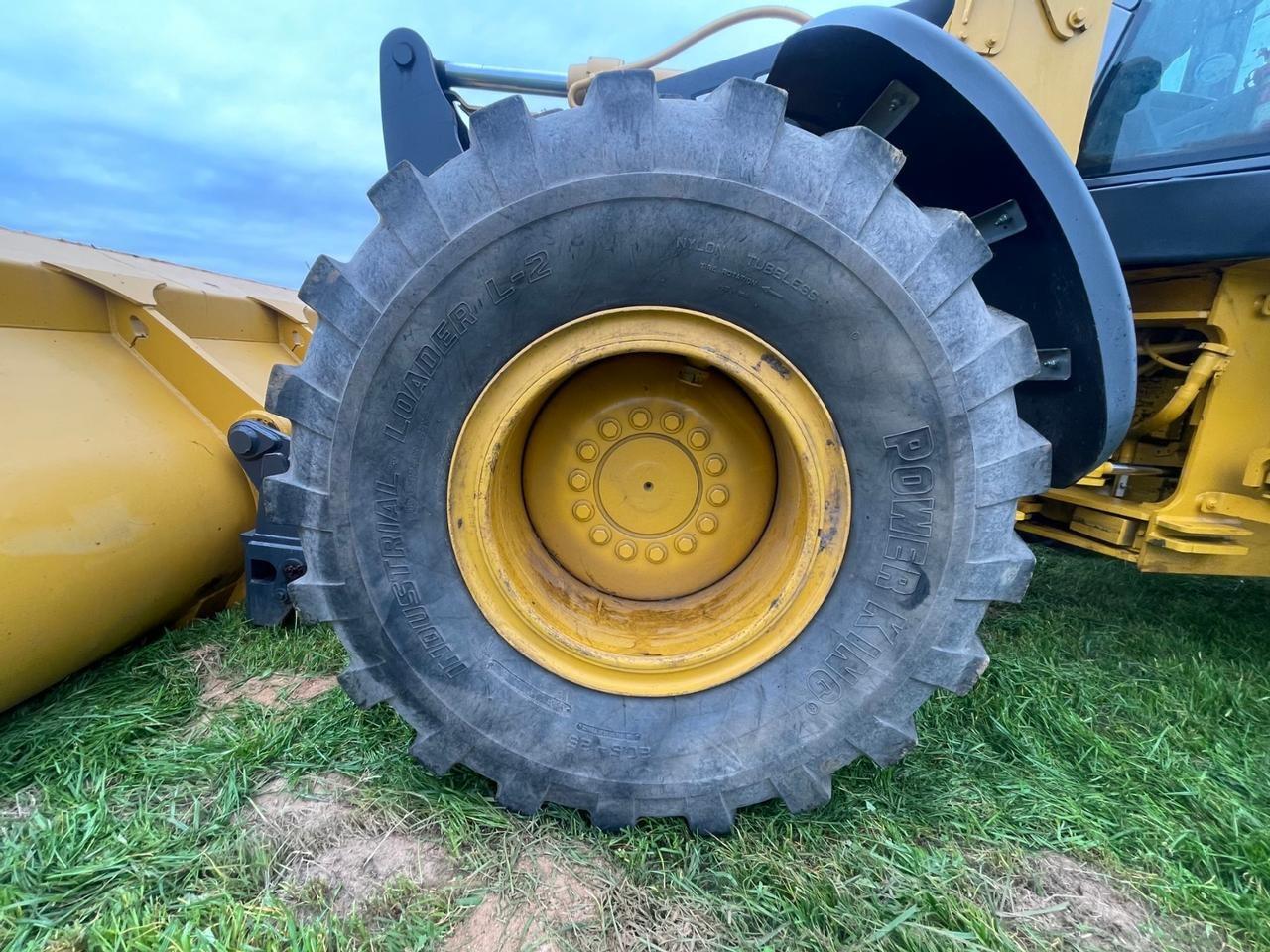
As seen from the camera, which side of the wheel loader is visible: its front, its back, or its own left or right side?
left
